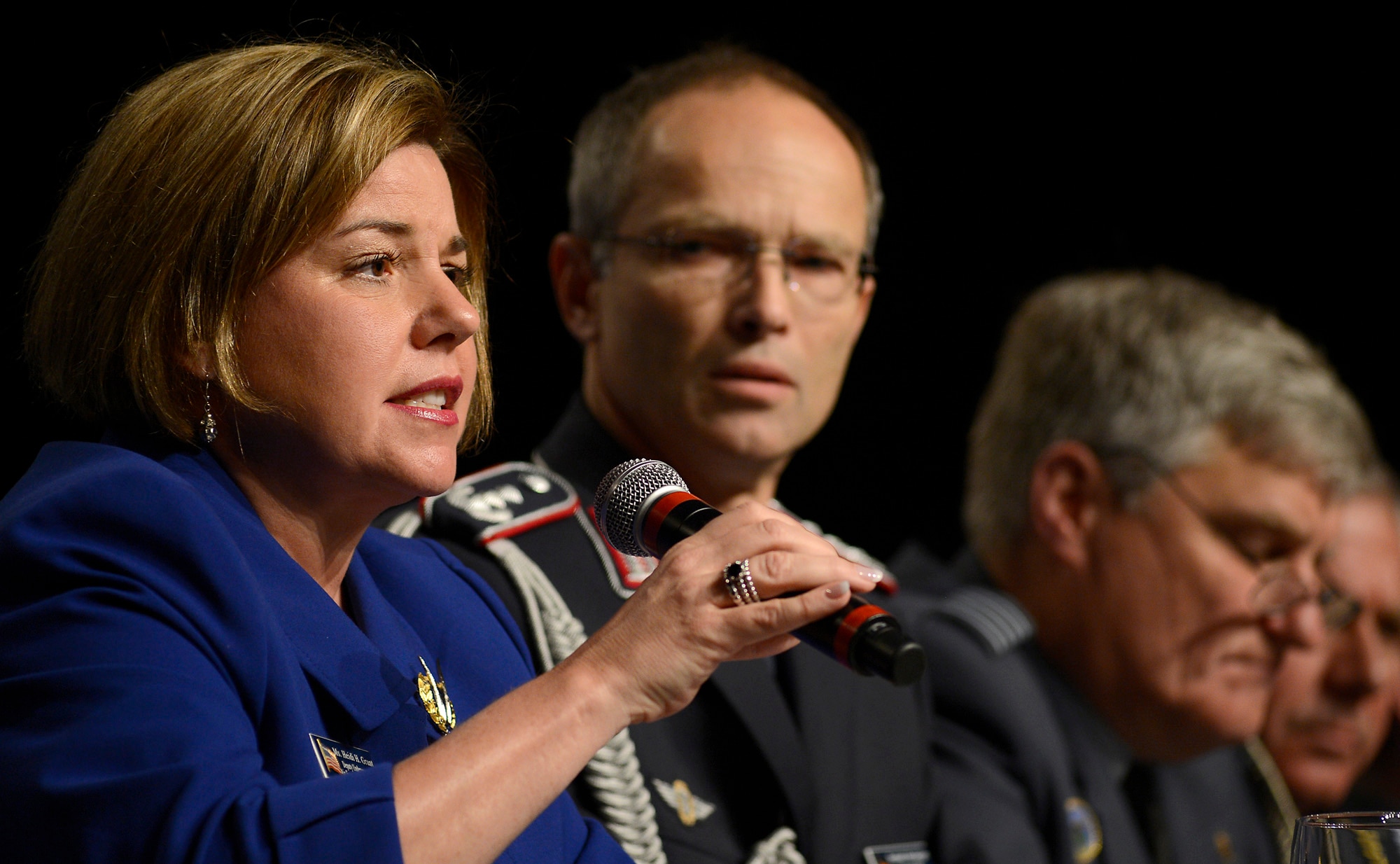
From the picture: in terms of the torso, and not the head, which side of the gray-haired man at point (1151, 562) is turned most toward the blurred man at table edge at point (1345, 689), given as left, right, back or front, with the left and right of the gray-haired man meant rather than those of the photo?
left

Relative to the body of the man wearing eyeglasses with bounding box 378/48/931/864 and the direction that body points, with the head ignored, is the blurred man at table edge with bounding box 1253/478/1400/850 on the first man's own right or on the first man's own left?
on the first man's own left

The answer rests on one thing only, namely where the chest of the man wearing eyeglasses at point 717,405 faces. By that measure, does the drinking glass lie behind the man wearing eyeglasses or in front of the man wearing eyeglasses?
in front

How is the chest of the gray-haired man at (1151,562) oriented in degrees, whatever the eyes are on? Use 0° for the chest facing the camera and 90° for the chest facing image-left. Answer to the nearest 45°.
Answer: approximately 315°

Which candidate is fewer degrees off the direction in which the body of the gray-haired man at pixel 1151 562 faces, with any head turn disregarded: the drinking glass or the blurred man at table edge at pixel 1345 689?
the drinking glass

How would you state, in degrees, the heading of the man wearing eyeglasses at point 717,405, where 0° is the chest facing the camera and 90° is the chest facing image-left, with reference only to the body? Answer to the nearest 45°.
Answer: approximately 315°

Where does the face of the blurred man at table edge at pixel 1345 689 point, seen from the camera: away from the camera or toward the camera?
toward the camera

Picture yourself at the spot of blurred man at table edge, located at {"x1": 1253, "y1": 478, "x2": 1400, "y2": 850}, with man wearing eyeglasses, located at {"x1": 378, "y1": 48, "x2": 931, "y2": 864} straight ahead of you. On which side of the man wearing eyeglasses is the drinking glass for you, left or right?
left

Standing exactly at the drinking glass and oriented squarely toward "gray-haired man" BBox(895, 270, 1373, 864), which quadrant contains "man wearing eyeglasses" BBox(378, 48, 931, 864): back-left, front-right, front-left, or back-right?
front-left

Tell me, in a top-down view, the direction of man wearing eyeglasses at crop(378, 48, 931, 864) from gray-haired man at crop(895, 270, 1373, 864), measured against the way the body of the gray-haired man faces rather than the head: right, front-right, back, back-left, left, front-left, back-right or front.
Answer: right

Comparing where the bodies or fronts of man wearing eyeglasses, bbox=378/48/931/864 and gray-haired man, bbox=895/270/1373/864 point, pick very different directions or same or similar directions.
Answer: same or similar directions
